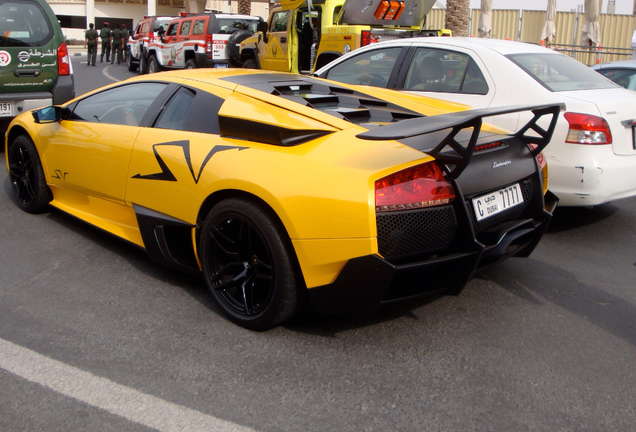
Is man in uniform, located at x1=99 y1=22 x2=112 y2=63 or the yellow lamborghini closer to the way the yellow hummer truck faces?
the man in uniform

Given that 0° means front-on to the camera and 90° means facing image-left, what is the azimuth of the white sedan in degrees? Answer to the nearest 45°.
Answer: approximately 135°

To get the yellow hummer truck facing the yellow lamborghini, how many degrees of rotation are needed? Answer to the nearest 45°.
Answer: approximately 135° to its left

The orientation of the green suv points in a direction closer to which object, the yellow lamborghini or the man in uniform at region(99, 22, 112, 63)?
the man in uniform

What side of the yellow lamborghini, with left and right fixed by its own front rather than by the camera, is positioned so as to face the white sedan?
right

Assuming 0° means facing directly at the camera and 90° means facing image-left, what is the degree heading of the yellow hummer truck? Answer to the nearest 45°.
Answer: approximately 135°

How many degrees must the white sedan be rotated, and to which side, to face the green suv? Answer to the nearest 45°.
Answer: approximately 45° to its left

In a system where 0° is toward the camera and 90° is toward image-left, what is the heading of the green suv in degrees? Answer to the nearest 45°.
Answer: approximately 180°
